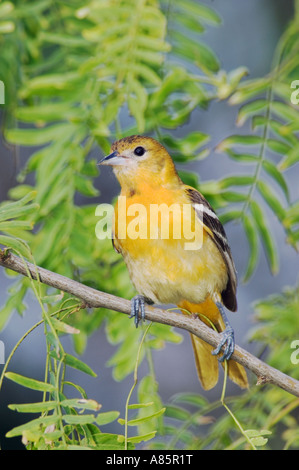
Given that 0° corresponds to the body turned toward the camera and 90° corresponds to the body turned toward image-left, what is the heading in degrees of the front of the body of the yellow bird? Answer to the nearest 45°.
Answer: approximately 45°
